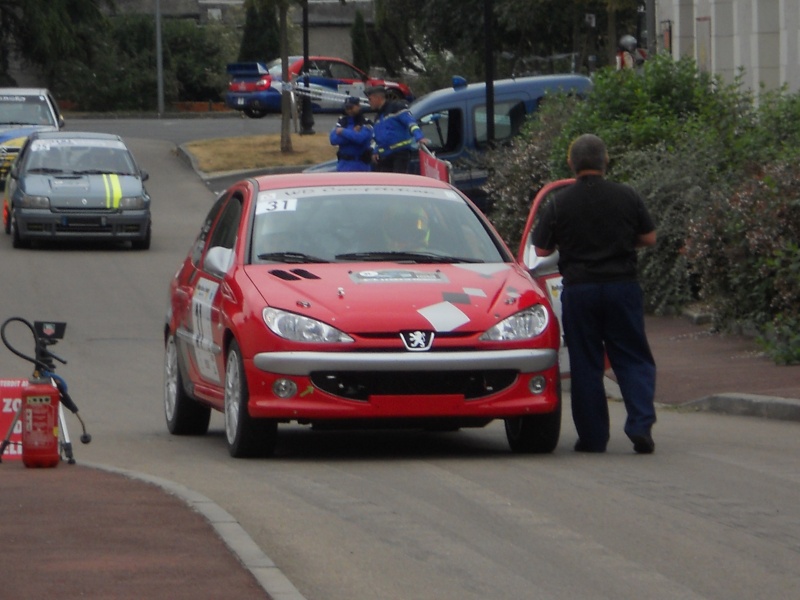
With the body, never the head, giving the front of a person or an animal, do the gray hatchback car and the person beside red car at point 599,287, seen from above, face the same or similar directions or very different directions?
very different directions

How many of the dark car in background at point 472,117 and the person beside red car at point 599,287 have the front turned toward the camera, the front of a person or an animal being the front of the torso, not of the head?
0

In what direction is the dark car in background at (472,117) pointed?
to the viewer's left

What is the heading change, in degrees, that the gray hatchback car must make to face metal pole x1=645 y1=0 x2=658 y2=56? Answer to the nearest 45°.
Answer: approximately 135° to its left

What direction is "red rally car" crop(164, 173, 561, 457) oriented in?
toward the camera

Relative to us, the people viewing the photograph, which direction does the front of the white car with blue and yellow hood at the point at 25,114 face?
facing the viewer

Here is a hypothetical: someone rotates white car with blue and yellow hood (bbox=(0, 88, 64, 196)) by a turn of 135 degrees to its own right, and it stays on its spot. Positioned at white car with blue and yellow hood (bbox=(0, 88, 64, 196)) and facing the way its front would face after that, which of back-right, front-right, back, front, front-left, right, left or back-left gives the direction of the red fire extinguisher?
back-left

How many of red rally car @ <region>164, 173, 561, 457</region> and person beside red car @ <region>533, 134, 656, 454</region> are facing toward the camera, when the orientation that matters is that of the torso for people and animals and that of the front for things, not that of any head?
1

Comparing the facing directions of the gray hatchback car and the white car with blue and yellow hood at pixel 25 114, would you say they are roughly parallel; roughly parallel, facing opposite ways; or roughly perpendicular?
roughly parallel

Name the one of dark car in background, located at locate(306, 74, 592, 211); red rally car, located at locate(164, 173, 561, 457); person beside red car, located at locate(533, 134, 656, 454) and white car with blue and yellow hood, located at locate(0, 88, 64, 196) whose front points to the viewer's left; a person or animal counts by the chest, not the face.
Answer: the dark car in background

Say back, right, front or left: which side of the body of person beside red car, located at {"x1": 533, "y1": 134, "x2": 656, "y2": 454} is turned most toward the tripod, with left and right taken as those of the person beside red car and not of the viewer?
left

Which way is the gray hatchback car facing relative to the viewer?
toward the camera

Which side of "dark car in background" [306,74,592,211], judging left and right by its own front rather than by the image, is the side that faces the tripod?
left

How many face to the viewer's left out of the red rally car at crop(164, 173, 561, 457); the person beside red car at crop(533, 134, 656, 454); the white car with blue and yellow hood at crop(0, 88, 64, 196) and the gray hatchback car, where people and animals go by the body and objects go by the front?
0

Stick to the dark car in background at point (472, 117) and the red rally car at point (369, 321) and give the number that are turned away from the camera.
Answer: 0

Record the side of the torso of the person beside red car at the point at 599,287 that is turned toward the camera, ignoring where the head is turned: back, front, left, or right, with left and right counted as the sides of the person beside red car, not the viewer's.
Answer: back

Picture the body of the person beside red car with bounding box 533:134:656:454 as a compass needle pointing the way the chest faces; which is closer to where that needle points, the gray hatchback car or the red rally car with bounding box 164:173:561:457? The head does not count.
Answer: the gray hatchback car

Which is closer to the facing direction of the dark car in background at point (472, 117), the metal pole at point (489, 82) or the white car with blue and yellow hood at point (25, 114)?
the white car with blue and yellow hood

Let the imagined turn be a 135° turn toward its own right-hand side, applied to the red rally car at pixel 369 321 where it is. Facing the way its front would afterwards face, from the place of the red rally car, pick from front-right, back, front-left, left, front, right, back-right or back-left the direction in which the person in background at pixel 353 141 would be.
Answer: front-right

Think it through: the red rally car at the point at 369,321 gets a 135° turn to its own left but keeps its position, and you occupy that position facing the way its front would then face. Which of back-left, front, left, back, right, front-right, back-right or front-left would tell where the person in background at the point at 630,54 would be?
front-left

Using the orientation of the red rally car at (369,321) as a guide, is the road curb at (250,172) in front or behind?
behind

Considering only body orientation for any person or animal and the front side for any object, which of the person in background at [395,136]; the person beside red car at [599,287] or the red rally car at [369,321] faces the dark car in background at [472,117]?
the person beside red car at [599,287]
